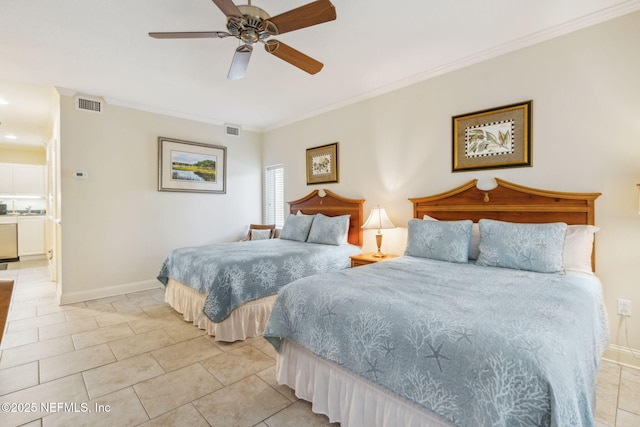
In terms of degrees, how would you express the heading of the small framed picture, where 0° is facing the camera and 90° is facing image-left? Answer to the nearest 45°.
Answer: approximately 45°

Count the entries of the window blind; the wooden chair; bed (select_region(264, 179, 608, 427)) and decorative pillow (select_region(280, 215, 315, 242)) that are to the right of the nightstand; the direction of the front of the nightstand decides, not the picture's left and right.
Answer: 3

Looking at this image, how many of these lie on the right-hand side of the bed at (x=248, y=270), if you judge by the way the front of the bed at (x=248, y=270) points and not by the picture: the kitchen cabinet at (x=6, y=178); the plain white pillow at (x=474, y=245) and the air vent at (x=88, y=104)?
2

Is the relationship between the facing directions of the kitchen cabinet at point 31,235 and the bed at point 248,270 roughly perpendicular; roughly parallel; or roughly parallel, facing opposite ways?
roughly perpendicular

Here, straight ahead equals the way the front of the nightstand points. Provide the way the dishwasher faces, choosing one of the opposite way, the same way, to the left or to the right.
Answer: to the left

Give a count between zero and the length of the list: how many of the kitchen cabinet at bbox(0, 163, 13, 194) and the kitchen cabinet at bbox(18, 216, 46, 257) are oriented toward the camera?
2

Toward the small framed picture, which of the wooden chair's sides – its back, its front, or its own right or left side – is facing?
left

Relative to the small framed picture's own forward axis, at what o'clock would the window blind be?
The window blind is roughly at 3 o'clock from the small framed picture.

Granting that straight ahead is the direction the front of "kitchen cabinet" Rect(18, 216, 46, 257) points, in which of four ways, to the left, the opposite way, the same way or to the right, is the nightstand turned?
to the right
